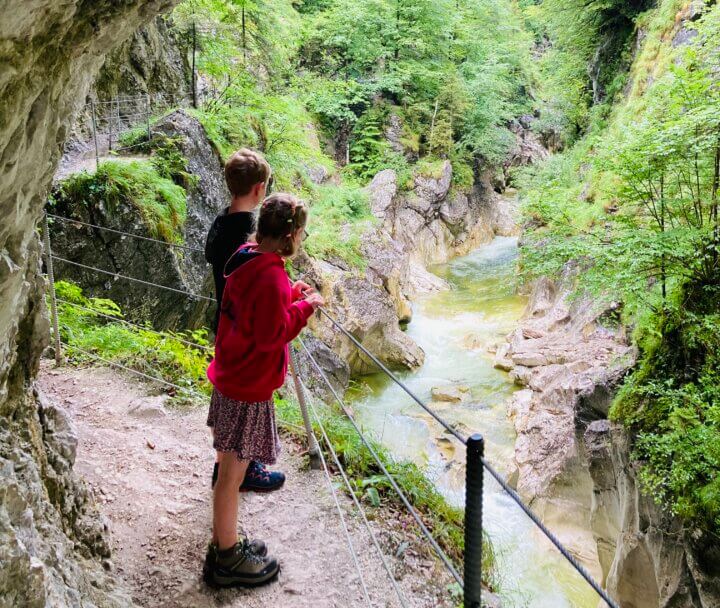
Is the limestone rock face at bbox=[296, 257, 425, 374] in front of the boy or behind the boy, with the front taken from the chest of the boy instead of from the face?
in front

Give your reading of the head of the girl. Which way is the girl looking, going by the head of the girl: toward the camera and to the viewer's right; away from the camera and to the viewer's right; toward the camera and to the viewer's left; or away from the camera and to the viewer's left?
away from the camera and to the viewer's right

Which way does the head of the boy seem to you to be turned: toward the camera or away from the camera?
away from the camera

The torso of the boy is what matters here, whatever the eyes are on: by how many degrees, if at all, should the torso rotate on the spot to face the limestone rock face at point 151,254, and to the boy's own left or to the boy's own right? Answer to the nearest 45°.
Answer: approximately 45° to the boy's own left

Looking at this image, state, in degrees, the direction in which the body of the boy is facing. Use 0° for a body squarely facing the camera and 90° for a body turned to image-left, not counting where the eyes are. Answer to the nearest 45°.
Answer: approximately 225°
